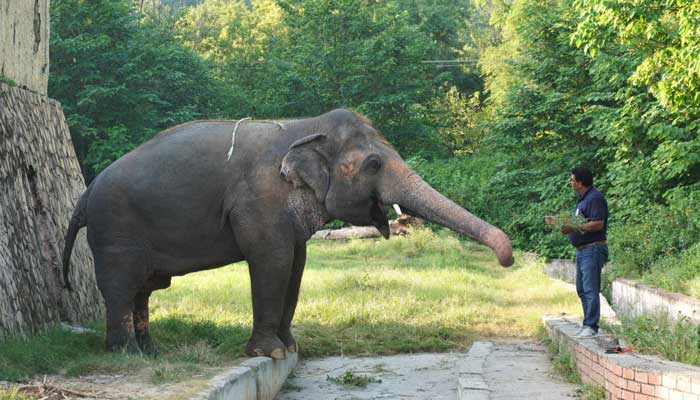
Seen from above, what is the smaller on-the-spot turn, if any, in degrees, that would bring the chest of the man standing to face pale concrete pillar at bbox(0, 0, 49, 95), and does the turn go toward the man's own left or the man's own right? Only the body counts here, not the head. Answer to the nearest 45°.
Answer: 0° — they already face it

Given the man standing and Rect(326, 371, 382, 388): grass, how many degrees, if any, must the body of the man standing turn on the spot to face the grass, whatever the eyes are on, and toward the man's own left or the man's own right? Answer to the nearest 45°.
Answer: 0° — they already face it

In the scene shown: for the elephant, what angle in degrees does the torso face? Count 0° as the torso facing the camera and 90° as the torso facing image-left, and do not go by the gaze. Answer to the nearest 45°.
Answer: approximately 270°

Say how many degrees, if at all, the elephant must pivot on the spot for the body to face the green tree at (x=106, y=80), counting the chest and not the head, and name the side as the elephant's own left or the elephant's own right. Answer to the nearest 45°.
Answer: approximately 90° to the elephant's own left

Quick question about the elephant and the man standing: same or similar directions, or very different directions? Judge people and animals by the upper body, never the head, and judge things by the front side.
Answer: very different directions

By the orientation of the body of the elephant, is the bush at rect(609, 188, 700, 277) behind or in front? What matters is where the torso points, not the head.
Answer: in front

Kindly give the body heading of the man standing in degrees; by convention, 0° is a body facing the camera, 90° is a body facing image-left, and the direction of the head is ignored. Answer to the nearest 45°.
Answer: approximately 90°

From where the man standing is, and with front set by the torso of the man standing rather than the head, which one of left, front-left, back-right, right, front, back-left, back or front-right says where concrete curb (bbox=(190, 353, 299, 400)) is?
front-left

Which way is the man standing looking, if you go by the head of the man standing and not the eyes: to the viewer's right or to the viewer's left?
to the viewer's left

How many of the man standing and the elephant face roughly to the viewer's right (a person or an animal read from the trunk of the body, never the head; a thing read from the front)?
1

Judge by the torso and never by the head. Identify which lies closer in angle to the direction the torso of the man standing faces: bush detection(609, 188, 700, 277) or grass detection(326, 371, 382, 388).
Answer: the grass

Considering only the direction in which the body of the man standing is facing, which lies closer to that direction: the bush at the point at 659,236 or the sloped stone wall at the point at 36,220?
the sloped stone wall
